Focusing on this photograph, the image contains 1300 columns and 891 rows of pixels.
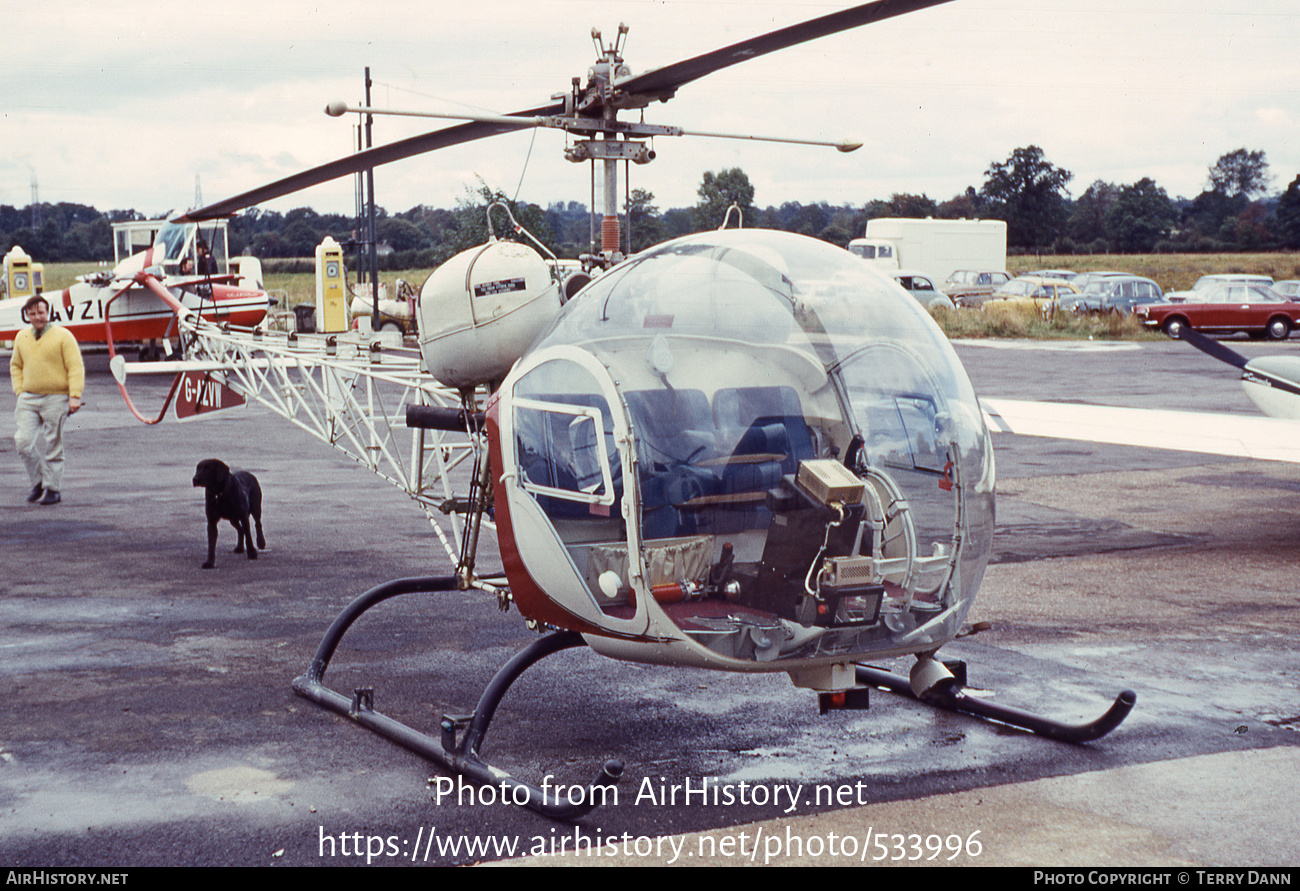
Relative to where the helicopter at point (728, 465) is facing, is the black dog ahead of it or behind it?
behind

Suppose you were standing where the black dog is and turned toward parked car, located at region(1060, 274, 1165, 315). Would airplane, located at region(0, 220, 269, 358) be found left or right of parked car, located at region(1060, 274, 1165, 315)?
left

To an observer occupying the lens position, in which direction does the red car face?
facing to the left of the viewer

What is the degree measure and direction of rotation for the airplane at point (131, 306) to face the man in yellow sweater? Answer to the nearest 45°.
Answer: approximately 90° to its right

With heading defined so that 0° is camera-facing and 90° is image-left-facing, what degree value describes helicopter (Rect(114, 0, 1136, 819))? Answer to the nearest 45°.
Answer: approximately 315°

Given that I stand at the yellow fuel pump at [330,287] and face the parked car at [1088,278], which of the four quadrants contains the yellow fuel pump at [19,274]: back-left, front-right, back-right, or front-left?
back-left

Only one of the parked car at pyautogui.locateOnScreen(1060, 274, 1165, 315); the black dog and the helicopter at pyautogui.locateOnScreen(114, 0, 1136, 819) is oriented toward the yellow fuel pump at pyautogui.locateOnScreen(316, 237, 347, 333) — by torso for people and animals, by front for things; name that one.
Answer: the parked car

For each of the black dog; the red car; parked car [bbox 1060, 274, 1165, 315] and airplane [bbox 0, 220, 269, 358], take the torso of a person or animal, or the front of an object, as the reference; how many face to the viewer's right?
1

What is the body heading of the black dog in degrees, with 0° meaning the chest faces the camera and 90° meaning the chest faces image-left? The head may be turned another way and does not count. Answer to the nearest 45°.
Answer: approximately 45°

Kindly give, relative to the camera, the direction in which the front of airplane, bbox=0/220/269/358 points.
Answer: facing to the right of the viewer
